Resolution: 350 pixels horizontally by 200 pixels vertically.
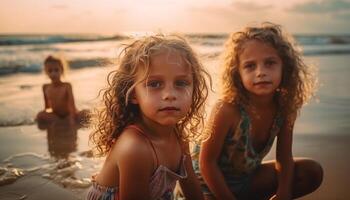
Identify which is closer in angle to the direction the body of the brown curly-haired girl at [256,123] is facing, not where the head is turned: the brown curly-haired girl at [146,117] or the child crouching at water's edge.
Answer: the brown curly-haired girl

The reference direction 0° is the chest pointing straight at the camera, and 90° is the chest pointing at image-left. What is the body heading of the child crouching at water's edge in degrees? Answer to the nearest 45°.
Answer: approximately 0°

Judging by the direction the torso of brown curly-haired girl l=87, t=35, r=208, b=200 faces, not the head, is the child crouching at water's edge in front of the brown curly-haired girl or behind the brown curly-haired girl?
behind

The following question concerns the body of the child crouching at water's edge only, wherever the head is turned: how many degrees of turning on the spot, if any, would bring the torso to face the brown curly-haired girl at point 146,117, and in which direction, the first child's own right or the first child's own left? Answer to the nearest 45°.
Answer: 0° — they already face them

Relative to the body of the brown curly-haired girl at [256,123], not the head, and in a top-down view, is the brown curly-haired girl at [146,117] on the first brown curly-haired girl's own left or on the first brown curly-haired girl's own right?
on the first brown curly-haired girl's own right

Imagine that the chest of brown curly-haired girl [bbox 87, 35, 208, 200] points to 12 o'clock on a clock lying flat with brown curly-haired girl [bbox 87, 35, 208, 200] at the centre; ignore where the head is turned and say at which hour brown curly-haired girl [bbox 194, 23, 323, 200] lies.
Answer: brown curly-haired girl [bbox 194, 23, 323, 200] is roughly at 9 o'clock from brown curly-haired girl [bbox 87, 35, 208, 200].
